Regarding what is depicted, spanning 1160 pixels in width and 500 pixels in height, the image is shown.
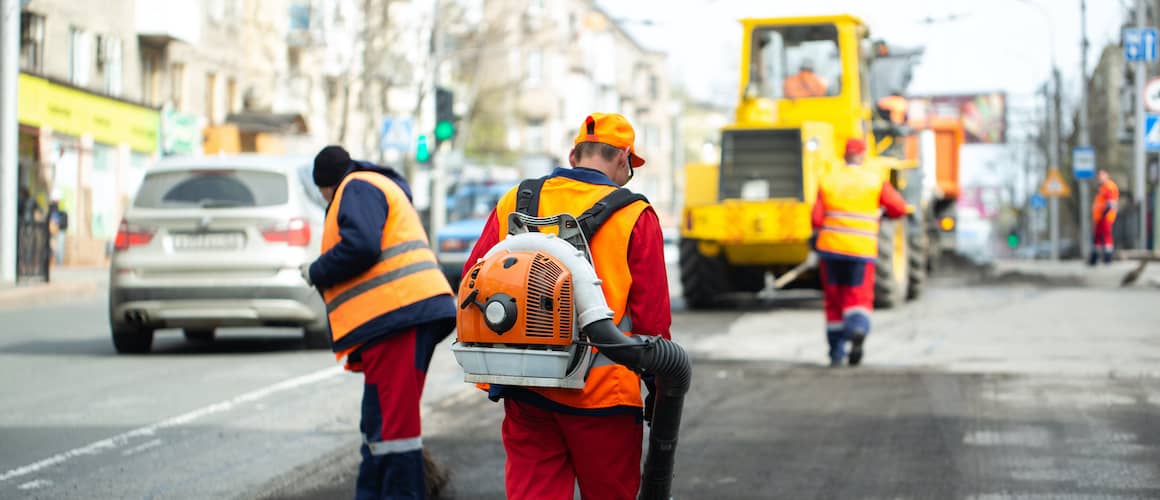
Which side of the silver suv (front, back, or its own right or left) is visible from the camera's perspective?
back

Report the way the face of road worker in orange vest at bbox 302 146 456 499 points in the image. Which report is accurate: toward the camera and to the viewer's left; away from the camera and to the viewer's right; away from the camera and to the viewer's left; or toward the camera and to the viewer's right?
away from the camera and to the viewer's left

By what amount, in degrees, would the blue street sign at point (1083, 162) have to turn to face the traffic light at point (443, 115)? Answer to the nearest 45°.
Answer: approximately 45° to its right

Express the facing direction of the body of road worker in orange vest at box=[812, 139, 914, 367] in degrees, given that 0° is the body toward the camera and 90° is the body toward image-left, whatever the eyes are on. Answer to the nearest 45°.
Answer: approximately 180°

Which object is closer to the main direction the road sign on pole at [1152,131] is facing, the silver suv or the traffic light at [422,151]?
the silver suv

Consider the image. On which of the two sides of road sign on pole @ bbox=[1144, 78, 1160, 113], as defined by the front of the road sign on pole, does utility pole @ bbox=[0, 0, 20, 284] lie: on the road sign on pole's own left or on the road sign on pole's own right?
on the road sign on pole's own right

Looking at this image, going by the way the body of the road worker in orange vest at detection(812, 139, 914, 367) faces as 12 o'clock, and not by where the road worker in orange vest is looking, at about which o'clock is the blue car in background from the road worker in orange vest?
The blue car in background is roughly at 11 o'clock from the road worker in orange vest.

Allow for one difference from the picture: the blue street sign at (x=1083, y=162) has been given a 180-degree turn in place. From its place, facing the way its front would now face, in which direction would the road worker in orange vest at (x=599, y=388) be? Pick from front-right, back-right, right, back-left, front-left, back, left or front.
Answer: back

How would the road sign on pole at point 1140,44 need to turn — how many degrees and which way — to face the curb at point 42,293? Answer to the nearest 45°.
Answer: approximately 45° to its right

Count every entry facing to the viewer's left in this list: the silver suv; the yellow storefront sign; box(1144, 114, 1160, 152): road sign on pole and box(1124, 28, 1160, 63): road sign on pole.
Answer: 0

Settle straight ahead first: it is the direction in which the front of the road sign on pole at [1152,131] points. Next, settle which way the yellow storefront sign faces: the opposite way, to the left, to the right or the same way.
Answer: to the left

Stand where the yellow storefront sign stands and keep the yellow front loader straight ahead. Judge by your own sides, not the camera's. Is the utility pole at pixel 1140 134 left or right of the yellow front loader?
left

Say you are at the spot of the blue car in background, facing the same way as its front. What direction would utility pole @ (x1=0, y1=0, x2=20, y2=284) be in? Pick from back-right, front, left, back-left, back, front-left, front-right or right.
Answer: left

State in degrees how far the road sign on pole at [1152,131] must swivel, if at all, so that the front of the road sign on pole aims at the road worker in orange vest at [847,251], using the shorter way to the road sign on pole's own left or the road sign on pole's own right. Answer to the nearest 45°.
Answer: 0° — it already faces them

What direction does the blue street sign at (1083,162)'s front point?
toward the camera
